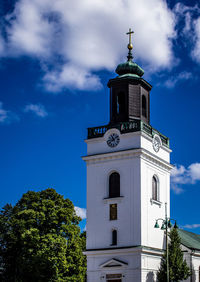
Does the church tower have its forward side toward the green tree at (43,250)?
no

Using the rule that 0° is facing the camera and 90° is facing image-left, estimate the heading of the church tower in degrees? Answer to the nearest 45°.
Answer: approximately 45°
